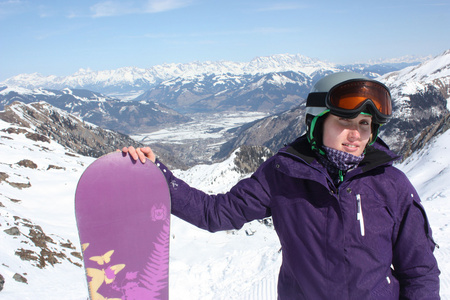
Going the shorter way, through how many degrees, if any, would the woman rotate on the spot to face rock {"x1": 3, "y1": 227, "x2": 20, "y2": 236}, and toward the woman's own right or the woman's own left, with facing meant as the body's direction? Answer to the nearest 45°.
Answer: approximately 135° to the woman's own right

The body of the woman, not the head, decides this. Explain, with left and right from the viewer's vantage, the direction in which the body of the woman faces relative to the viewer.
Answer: facing the viewer

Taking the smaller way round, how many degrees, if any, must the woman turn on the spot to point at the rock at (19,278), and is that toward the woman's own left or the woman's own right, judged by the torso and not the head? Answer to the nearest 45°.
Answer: approximately 135° to the woman's own right
